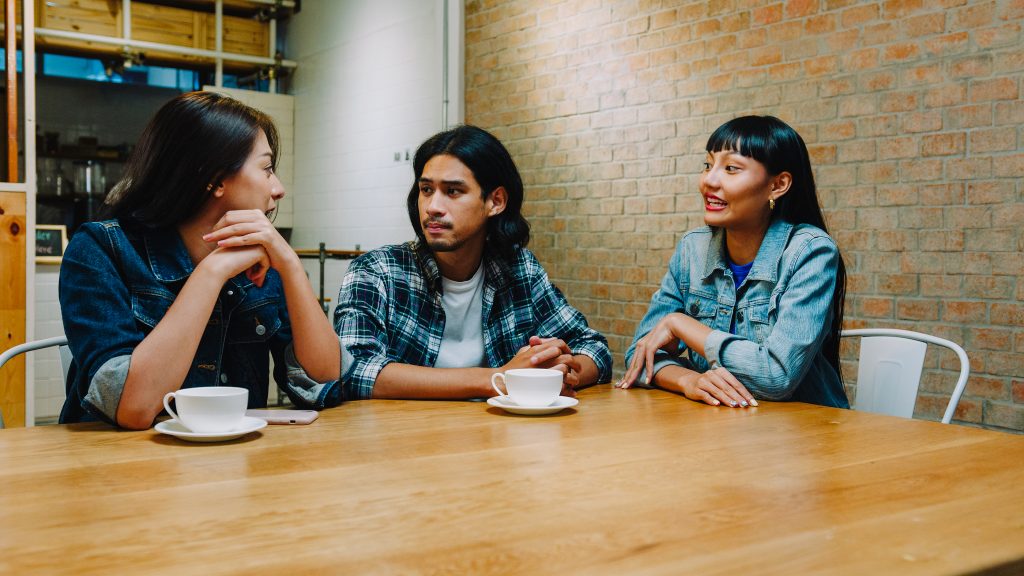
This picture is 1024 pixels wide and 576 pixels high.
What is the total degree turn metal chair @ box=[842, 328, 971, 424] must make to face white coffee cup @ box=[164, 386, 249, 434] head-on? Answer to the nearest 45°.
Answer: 0° — it already faces it

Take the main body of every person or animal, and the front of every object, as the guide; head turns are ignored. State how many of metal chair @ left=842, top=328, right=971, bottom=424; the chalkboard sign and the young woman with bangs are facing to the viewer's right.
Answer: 0

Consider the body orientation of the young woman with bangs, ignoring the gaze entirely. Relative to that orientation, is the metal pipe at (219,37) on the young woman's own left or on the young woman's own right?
on the young woman's own right

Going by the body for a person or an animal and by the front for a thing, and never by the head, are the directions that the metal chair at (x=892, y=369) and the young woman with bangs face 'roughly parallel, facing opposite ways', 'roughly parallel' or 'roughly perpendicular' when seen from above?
roughly parallel

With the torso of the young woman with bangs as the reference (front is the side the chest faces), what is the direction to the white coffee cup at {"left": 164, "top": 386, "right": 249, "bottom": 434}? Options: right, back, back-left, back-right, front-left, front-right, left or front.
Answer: front

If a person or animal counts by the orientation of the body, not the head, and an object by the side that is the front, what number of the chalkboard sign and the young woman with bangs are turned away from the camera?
0

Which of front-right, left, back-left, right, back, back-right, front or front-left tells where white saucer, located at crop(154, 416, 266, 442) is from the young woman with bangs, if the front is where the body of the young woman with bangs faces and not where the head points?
front

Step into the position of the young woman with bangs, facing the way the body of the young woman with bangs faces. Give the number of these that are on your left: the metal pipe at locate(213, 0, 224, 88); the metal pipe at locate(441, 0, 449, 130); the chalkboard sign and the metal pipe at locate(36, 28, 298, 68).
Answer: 0

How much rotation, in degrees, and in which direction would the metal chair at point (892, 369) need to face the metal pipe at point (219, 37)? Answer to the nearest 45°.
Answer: approximately 90° to its right

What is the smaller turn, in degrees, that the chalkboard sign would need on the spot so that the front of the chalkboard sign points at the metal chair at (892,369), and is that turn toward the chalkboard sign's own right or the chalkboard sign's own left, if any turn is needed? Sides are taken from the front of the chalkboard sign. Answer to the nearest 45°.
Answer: approximately 45° to the chalkboard sign's own left

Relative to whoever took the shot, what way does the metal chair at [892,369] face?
facing the viewer and to the left of the viewer

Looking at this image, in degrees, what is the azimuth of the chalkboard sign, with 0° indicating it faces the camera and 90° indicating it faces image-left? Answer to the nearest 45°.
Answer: approximately 0°

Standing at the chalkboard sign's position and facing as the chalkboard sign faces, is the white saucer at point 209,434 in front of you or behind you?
in front

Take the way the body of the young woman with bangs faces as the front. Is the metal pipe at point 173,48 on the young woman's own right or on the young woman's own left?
on the young woman's own right

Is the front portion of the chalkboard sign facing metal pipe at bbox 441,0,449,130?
no
